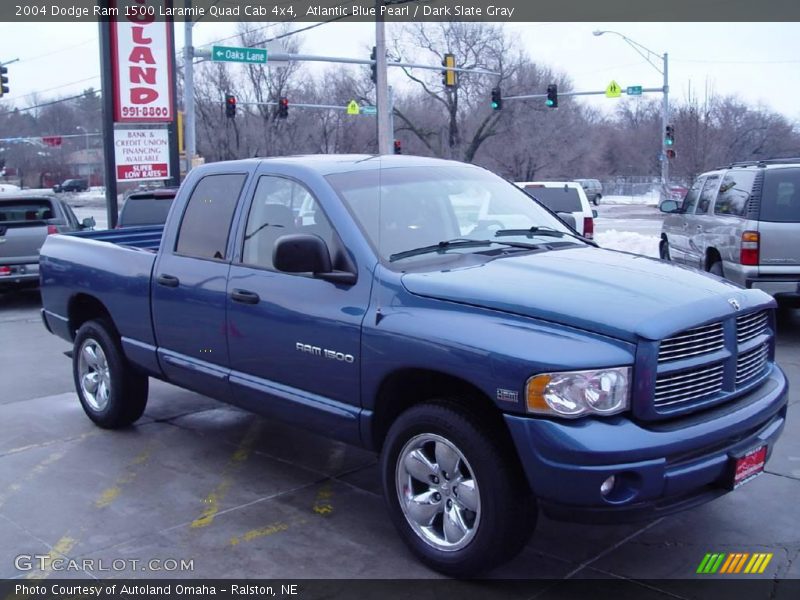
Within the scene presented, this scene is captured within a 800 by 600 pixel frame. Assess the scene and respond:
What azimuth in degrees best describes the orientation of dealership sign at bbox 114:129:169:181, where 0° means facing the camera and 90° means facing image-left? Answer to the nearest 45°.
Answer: approximately 0°

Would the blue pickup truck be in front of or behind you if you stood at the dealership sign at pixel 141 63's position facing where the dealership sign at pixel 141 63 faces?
in front

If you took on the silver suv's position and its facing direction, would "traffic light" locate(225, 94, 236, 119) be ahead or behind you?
ahead

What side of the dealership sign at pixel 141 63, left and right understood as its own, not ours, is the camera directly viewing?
front

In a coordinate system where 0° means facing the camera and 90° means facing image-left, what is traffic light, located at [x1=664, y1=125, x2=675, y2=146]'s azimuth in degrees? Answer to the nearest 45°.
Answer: approximately 0°

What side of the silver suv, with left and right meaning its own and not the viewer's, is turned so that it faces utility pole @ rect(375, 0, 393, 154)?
front

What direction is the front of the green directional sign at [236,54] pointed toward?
toward the camera

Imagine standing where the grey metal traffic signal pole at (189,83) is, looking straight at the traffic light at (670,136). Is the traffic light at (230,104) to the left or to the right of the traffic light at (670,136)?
left

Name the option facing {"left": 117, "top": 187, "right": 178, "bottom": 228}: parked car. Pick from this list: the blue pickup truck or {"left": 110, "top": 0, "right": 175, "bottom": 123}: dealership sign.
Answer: the dealership sign

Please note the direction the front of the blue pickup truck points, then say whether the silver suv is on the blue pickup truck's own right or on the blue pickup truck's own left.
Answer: on the blue pickup truck's own left

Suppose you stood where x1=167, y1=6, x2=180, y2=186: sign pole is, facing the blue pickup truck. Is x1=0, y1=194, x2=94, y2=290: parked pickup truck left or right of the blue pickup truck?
right

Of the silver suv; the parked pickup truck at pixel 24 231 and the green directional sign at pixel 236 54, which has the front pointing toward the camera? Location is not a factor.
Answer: the green directional sign

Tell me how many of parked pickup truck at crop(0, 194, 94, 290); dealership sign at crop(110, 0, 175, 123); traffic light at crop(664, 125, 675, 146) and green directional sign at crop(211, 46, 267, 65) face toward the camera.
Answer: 3

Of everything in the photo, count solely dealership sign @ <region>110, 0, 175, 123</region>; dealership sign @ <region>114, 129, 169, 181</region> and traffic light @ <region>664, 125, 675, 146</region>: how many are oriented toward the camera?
3

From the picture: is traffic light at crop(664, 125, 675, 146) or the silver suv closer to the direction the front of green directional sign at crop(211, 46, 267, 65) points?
the silver suv

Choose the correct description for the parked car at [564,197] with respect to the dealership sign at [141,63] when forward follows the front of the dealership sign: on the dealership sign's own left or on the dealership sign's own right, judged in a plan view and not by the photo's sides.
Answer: on the dealership sign's own left
